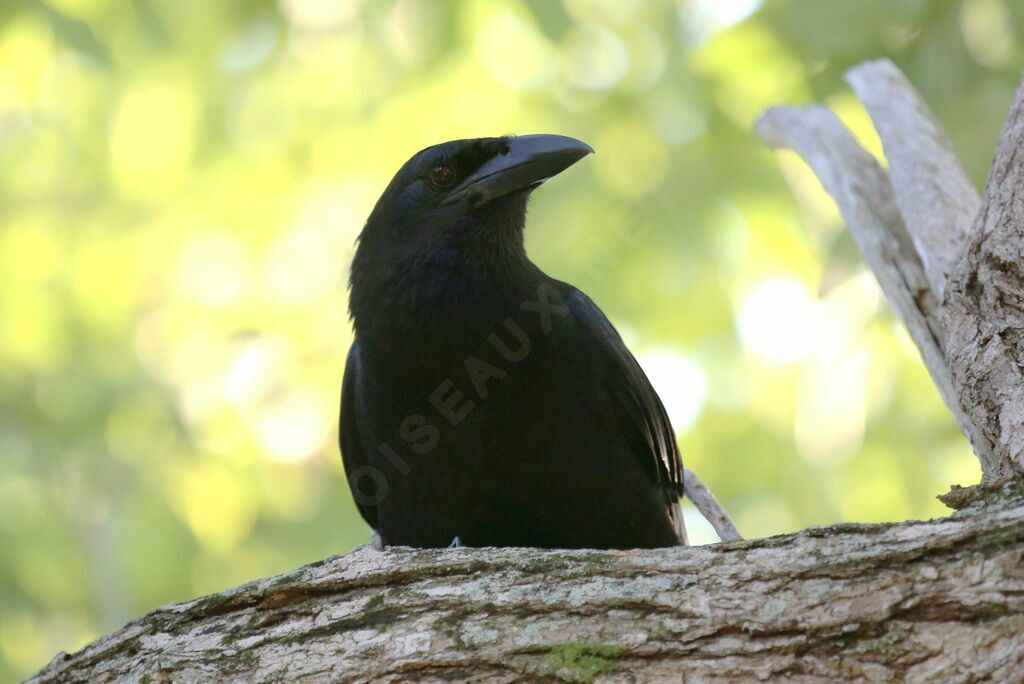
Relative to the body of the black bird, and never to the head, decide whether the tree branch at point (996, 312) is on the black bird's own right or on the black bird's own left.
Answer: on the black bird's own left

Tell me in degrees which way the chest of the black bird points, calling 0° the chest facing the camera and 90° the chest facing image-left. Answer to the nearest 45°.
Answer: approximately 0°
